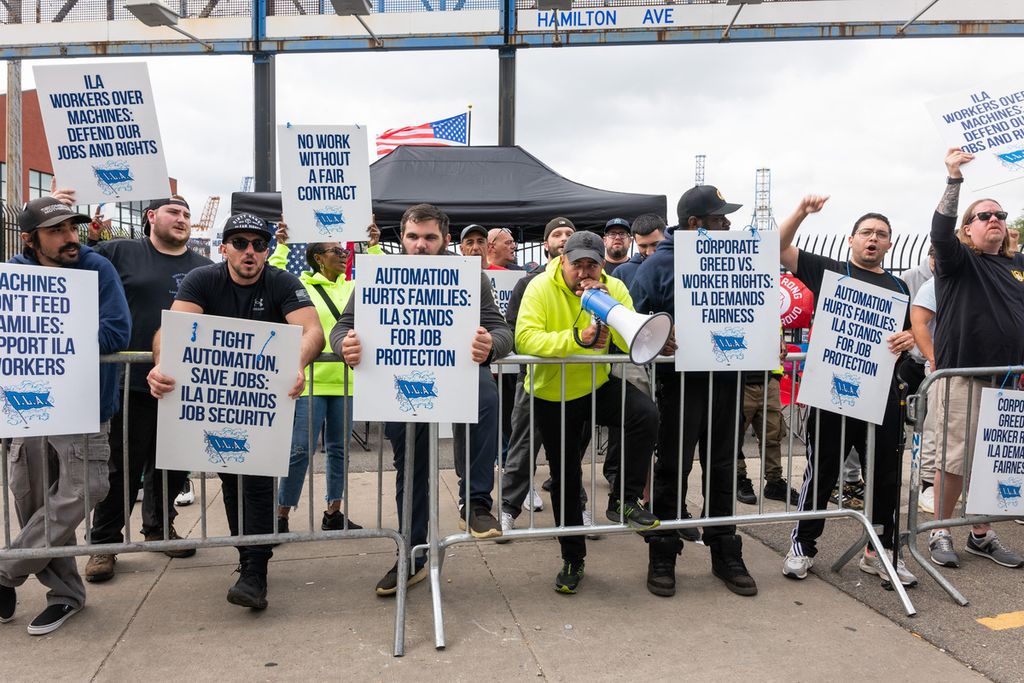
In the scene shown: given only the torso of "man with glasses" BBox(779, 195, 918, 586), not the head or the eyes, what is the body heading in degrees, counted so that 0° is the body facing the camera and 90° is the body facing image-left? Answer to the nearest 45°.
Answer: approximately 0°

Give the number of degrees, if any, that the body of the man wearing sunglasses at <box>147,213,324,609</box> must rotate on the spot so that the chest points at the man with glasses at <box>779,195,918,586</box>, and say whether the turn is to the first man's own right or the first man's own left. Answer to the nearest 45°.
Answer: approximately 90° to the first man's own left

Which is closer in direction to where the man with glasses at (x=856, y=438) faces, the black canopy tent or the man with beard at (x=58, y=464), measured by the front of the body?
the man with beard

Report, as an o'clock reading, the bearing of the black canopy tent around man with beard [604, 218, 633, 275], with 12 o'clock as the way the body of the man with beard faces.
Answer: The black canopy tent is roughly at 5 o'clock from the man with beard.

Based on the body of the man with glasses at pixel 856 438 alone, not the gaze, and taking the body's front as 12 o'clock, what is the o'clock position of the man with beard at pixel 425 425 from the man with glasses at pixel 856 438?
the man with beard at pixel 425 425 is roughly at 2 o'clock from the man with glasses at pixel 856 438.

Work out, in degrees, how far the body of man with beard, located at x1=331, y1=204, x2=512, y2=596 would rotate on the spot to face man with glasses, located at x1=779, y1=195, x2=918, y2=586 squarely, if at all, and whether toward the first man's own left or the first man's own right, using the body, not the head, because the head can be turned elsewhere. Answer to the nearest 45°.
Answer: approximately 90° to the first man's own left

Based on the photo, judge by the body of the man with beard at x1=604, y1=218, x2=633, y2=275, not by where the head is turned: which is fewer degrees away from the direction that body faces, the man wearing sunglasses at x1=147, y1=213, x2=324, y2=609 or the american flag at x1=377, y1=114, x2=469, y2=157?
the man wearing sunglasses

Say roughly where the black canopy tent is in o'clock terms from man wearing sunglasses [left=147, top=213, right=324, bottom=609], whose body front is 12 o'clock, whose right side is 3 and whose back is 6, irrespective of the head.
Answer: The black canopy tent is roughly at 7 o'clock from the man wearing sunglasses.
